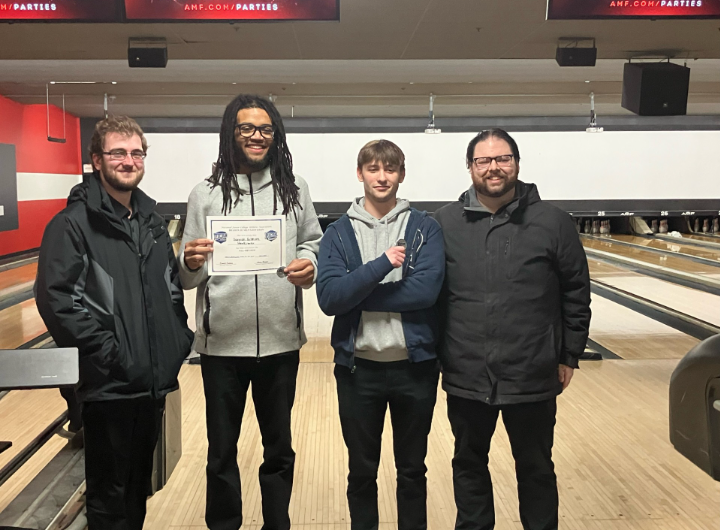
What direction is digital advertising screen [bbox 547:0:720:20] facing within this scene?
toward the camera

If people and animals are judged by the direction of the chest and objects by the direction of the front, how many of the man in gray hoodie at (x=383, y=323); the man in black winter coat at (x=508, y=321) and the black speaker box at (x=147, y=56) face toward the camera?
3

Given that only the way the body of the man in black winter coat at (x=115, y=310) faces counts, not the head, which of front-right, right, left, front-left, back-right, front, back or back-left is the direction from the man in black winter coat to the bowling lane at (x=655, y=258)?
left

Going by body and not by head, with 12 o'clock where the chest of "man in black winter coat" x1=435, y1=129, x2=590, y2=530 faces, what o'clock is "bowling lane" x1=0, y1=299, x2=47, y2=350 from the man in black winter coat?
The bowling lane is roughly at 4 o'clock from the man in black winter coat.

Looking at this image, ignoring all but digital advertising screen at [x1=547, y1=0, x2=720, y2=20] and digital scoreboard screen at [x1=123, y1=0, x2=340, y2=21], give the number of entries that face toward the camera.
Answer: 2

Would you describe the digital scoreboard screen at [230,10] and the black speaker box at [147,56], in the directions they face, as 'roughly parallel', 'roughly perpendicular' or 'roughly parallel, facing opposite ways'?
roughly parallel

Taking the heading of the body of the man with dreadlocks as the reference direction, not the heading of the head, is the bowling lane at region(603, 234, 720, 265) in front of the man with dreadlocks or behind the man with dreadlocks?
behind

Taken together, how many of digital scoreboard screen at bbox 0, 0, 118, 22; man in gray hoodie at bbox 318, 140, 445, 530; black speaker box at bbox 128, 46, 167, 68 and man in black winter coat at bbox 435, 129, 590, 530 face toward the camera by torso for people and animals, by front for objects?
4

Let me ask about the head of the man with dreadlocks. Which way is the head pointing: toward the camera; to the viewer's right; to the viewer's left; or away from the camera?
toward the camera

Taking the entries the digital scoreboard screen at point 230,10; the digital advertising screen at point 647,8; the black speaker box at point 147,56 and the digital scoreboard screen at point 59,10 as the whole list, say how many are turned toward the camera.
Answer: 4

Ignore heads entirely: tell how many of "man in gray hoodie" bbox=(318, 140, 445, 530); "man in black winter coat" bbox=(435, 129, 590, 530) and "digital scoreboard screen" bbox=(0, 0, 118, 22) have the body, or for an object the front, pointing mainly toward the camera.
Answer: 3

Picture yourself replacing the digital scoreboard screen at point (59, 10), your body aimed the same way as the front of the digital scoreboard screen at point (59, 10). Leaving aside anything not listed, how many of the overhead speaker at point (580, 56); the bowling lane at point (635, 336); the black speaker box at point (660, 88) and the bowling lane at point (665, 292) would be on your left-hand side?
4

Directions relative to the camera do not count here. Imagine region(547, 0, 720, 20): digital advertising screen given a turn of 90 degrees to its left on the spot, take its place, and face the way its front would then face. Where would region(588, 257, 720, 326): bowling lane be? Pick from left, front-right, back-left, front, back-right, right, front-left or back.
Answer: left

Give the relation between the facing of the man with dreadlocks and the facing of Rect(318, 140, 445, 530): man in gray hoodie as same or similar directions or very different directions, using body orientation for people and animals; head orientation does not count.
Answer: same or similar directions

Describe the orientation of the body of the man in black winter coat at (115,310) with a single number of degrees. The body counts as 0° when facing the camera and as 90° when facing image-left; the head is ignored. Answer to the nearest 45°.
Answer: approximately 315°

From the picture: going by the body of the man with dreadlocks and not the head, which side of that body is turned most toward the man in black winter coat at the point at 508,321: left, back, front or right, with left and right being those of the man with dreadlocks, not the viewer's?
left

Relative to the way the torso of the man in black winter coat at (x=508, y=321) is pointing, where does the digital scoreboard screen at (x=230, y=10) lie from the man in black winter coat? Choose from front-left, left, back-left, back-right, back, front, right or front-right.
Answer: back-right

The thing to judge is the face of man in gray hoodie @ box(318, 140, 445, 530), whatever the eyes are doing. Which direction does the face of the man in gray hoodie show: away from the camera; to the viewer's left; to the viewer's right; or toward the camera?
toward the camera

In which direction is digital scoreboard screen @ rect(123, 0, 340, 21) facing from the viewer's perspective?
toward the camera
